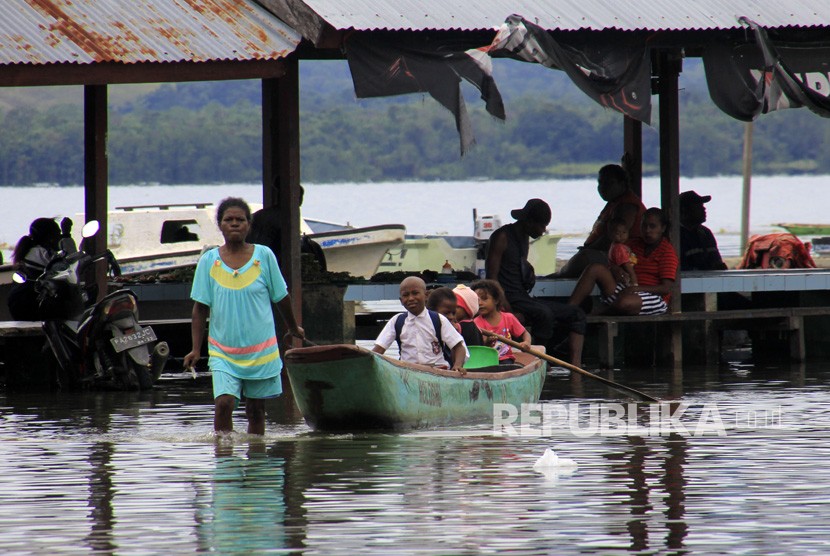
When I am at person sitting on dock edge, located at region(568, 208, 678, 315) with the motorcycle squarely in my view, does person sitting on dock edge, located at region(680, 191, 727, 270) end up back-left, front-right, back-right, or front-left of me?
back-right

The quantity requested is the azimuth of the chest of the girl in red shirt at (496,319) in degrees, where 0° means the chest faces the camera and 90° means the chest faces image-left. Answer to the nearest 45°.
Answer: approximately 45°

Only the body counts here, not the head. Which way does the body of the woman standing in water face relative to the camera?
toward the camera

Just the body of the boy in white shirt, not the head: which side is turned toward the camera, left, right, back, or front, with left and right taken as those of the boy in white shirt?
front

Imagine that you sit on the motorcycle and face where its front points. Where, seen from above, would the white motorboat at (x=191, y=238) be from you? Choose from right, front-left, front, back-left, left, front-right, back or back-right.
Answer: front-right

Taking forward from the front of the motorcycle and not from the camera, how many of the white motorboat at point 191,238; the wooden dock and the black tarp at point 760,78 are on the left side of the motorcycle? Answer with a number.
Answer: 0

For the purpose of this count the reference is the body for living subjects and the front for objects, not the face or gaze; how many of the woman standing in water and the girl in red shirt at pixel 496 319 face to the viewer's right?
0

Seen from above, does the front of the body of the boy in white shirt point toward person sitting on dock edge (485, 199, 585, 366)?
no

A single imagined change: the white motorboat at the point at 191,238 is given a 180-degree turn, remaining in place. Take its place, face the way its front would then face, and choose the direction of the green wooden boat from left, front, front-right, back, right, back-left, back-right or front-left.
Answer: left

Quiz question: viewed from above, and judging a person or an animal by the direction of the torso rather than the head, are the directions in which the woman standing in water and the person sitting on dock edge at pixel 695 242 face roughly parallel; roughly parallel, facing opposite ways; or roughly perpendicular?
roughly perpendicular
